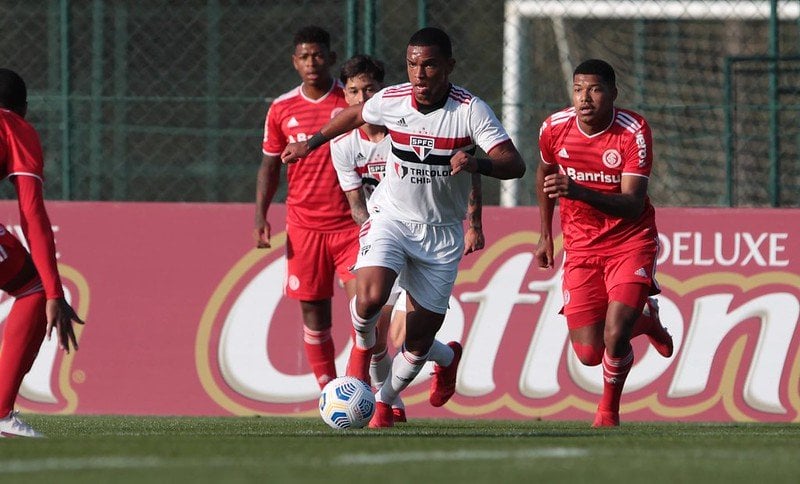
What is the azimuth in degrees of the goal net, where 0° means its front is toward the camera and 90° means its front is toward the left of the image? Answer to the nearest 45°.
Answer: approximately 0°

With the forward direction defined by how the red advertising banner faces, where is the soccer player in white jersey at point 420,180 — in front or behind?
in front

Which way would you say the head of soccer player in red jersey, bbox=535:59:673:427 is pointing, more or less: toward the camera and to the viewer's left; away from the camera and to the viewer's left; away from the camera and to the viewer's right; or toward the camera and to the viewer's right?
toward the camera and to the viewer's left

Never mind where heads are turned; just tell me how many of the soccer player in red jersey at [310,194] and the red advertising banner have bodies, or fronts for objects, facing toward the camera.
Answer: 2

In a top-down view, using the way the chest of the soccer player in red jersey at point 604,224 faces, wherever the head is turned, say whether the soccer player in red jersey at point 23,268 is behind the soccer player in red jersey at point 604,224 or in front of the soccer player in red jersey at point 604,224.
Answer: in front
